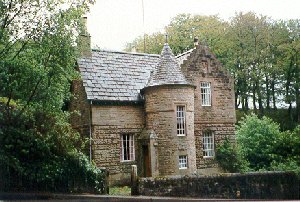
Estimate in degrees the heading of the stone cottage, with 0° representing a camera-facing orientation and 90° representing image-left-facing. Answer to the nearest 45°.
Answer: approximately 0°

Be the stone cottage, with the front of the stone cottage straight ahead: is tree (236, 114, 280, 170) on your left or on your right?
on your left

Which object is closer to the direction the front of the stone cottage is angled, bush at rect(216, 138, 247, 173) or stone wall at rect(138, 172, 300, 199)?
the stone wall

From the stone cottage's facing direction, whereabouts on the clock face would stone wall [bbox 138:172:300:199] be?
The stone wall is roughly at 11 o'clock from the stone cottage.
